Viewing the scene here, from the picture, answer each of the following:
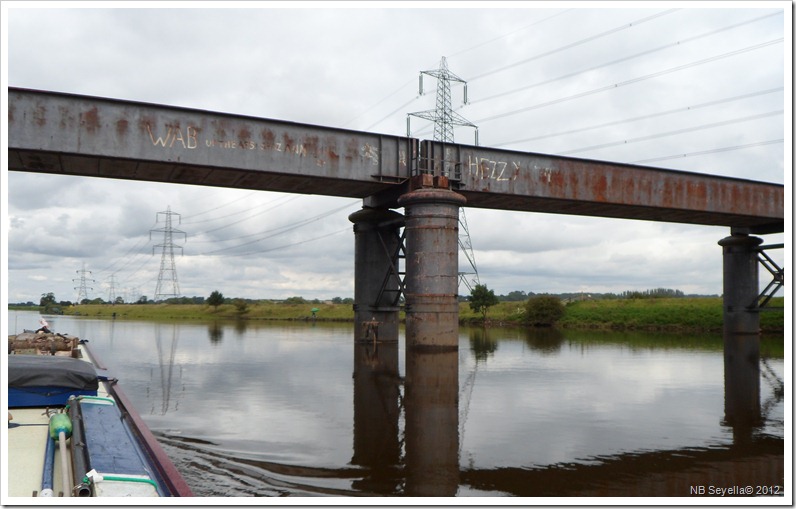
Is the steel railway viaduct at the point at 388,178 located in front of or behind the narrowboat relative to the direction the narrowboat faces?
in front

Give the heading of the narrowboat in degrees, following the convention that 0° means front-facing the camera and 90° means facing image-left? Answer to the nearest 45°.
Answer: approximately 180°
